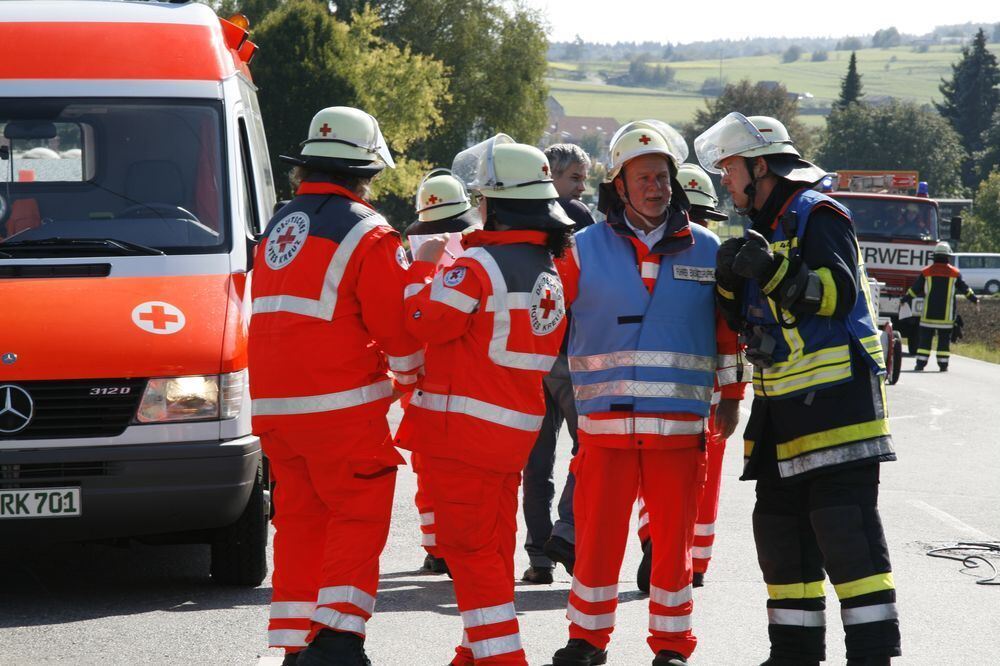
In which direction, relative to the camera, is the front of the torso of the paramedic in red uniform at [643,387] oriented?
toward the camera

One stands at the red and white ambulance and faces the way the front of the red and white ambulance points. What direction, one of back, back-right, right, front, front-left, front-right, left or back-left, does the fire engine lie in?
back-left

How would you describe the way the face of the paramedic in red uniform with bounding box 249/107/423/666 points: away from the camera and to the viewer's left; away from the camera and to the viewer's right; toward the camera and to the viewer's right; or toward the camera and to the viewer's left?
away from the camera and to the viewer's right

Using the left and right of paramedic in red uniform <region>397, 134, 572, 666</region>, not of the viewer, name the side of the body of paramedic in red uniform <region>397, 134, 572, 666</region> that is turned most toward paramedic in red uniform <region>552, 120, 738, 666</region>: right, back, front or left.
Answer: right

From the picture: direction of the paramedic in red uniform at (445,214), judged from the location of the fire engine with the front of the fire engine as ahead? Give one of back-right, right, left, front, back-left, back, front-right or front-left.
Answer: front

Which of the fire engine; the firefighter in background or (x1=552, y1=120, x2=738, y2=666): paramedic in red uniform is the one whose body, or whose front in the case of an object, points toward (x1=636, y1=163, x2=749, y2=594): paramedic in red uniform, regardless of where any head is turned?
the fire engine

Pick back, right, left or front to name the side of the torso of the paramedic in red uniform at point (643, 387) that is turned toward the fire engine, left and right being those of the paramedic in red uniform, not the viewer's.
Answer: back

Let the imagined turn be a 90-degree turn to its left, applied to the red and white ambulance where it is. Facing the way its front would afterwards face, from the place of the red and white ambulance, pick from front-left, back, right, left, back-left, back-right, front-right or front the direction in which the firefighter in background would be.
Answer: front-left

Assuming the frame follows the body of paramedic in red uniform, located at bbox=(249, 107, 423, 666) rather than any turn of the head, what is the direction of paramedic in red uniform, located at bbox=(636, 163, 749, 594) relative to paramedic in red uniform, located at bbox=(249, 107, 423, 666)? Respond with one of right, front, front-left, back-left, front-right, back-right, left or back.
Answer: front

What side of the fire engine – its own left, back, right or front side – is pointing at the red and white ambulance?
front

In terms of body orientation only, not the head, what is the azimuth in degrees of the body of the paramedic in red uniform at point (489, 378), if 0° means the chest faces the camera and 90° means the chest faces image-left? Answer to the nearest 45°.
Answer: approximately 135°
